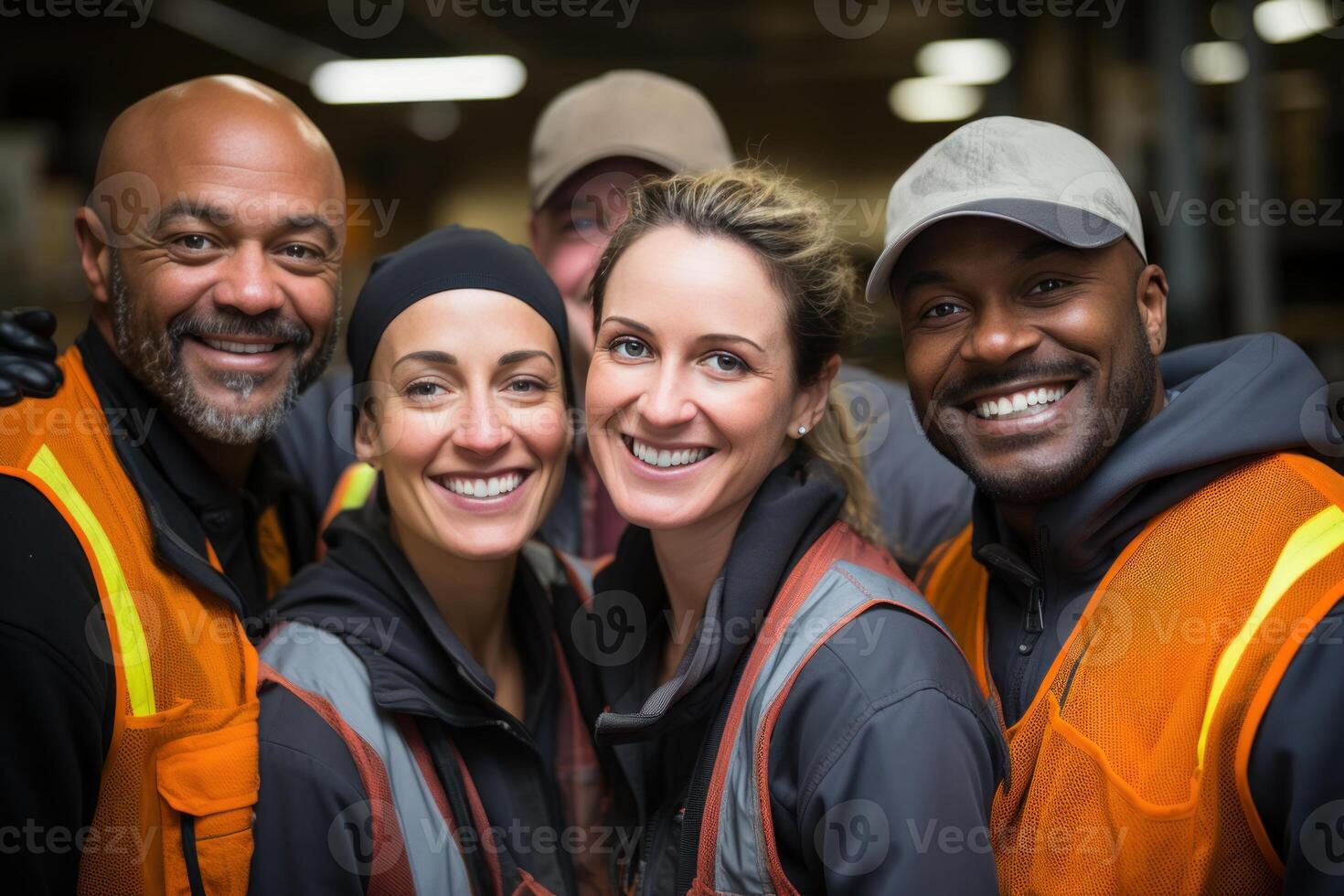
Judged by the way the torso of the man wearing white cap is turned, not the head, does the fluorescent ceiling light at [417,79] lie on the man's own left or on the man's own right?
on the man's own right

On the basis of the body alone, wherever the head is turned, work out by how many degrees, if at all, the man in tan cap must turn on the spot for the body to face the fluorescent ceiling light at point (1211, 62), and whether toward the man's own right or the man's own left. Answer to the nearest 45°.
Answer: approximately 135° to the man's own left

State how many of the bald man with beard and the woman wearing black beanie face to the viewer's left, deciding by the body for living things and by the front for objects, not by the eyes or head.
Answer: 0

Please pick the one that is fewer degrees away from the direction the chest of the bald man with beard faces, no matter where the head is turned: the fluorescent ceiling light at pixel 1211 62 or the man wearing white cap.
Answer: the man wearing white cap

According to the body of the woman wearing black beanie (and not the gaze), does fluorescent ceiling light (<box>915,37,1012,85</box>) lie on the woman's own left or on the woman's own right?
on the woman's own left

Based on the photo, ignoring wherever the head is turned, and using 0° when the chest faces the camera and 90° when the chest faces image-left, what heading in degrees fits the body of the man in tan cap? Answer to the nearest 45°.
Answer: approximately 0°

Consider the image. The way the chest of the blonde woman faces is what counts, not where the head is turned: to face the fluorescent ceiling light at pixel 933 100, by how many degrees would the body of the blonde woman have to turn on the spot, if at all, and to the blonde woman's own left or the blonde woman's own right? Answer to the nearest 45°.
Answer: approximately 135° to the blonde woman's own right

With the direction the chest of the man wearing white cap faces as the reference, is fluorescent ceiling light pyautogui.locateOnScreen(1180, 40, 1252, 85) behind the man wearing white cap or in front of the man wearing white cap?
behind

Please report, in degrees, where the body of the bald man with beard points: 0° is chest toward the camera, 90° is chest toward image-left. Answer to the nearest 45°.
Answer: approximately 315°

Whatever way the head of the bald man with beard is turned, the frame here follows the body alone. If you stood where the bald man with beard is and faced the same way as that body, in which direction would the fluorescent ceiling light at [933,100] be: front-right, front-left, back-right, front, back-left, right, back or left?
left
